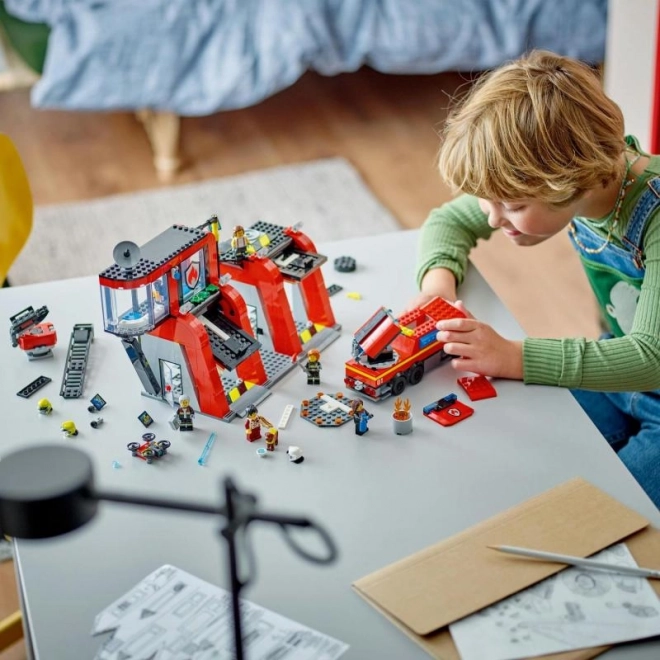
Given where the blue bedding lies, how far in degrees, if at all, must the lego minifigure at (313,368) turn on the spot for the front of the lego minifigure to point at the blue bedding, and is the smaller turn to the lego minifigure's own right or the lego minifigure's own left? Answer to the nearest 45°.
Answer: approximately 180°
